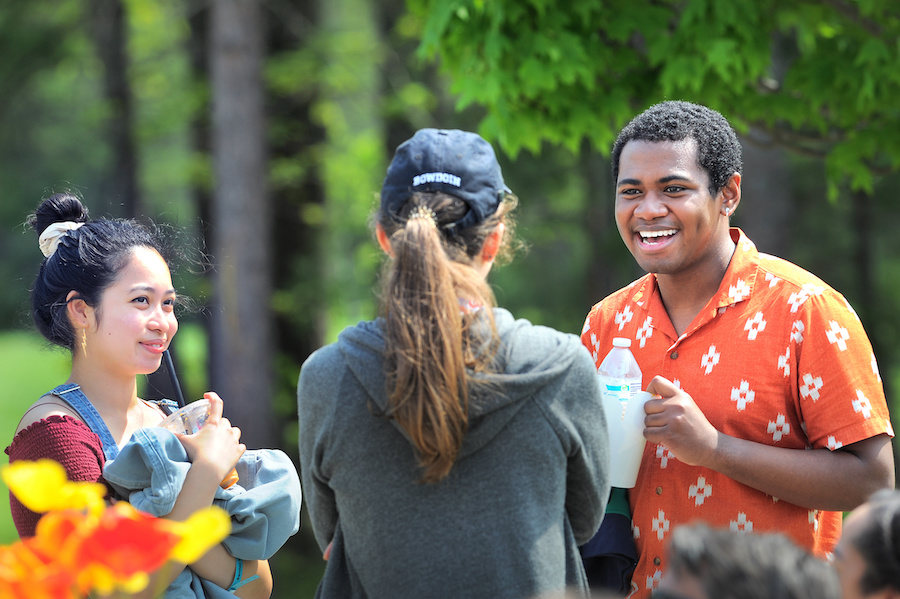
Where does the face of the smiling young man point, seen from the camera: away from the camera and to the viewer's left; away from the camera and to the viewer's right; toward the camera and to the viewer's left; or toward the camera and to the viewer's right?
toward the camera and to the viewer's left

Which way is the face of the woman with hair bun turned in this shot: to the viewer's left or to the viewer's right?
to the viewer's right

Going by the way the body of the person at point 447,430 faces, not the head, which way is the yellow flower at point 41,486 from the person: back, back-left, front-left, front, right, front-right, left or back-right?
back-left

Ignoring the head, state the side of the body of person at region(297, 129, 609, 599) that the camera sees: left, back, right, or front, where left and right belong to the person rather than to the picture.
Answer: back

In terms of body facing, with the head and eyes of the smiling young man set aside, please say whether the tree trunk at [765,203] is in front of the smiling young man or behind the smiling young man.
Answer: behind

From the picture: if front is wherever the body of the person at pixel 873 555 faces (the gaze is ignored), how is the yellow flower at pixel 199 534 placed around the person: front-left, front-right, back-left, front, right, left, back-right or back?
left

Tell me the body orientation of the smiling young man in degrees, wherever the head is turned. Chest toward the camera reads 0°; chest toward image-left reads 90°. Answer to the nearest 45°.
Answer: approximately 45°

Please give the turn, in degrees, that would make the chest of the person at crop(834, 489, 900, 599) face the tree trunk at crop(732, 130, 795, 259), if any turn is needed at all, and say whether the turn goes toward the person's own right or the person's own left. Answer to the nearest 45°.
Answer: approximately 45° to the person's own right

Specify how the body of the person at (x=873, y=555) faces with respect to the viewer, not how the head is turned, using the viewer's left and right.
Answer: facing away from the viewer and to the left of the viewer
